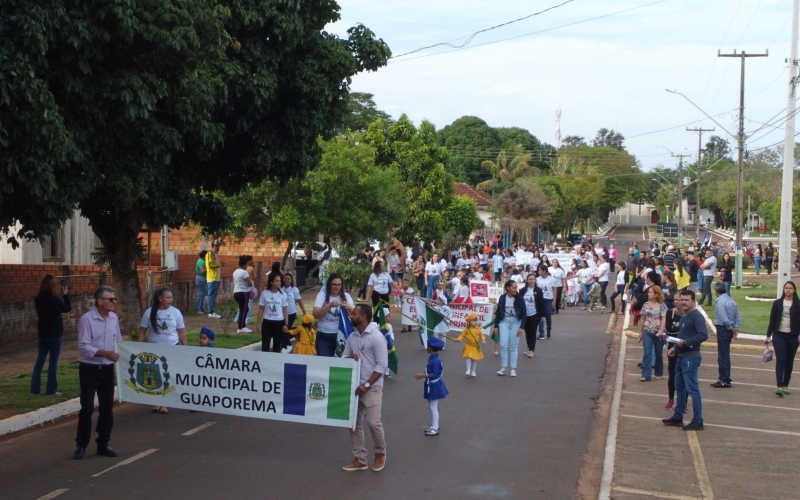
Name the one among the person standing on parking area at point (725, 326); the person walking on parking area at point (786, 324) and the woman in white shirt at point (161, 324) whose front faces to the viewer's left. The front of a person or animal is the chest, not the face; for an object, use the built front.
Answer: the person standing on parking area at point (725, 326)

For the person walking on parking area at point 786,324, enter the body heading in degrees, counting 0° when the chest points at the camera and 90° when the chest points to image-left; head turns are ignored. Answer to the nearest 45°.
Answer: approximately 0°

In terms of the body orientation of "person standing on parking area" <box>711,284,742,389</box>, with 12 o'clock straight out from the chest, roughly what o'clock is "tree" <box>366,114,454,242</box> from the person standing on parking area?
The tree is roughly at 2 o'clock from the person standing on parking area.

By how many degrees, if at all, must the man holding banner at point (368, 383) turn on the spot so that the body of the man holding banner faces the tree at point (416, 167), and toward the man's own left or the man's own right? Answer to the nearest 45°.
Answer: approximately 135° to the man's own right

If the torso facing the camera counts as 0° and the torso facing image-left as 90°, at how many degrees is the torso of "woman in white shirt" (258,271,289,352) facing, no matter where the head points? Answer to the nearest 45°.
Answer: approximately 0°

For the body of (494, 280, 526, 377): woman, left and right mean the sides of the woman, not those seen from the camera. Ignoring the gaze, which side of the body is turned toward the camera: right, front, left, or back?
front

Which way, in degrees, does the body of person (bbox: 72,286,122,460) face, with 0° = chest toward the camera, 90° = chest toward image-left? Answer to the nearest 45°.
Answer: approximately 315°

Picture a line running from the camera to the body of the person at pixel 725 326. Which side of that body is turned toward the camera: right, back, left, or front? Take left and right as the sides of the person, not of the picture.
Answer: left

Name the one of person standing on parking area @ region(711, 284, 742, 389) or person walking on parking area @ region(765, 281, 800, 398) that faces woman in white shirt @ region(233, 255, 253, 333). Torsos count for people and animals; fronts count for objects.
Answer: person standing on parking area @ region(711, 284, 742, 389)

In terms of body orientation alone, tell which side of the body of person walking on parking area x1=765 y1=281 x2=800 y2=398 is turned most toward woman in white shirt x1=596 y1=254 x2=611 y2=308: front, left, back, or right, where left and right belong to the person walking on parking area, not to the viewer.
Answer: back

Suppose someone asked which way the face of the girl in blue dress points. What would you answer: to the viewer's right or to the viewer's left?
to the viewer's left

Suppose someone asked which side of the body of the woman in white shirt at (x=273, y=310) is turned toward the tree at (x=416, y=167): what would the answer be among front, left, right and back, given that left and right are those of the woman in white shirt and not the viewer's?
back
